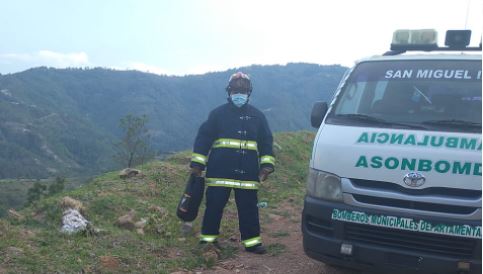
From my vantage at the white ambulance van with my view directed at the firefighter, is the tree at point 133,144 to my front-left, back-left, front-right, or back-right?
front-right

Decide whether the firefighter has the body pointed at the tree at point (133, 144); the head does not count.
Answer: no

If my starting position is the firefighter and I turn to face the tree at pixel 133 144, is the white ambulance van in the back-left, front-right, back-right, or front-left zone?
back-right

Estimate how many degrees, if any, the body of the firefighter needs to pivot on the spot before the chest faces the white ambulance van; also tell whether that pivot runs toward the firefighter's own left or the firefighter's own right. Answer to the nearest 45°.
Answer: approximately 45° to the firefighter's own left

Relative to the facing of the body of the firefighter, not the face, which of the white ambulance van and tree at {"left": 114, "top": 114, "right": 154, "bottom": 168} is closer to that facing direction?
the white ambulance van

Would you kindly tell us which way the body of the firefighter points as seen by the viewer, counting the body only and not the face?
toward the camera

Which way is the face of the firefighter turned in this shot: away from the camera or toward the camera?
toward the camera
